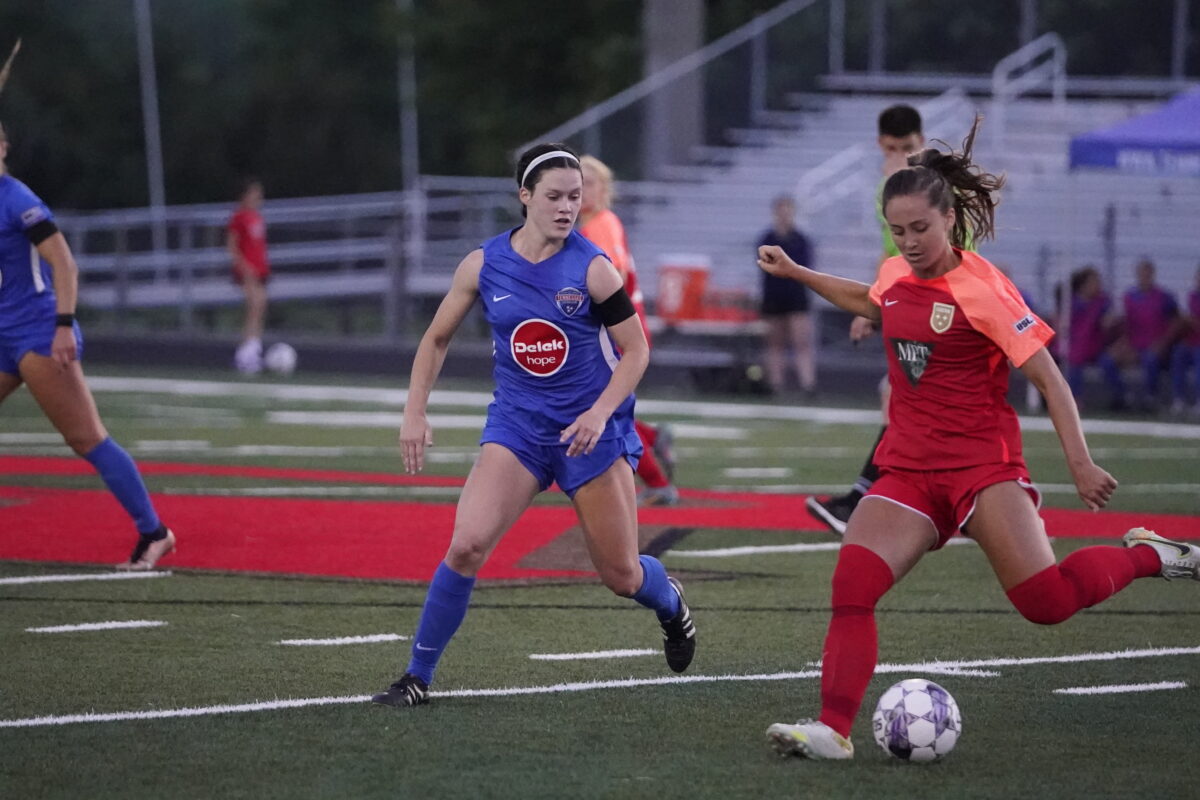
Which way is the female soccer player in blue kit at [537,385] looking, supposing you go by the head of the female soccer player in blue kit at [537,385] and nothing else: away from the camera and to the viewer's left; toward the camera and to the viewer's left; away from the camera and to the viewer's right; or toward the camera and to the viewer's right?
toward the camera and to the viewer's right

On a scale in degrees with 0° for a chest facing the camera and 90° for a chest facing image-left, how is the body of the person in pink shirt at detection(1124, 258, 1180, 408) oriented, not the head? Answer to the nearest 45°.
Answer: approximately 0°

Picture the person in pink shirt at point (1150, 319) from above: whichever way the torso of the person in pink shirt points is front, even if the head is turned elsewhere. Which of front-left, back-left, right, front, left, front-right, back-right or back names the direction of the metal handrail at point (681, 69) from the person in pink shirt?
back-right

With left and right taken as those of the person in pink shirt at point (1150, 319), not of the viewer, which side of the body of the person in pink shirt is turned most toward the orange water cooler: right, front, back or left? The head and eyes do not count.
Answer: right

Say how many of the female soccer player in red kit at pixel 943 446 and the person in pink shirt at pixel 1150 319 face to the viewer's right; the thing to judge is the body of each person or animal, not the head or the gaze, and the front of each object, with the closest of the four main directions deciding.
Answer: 0

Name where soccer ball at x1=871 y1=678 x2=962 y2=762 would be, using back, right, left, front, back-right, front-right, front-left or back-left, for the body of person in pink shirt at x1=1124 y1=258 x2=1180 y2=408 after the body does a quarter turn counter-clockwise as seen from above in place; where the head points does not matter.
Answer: right

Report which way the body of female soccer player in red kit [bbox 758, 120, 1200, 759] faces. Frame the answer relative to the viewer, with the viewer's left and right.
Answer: facing the viewer and to the left of the viewer

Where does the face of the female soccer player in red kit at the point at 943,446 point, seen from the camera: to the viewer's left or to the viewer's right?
to the viewer's left
